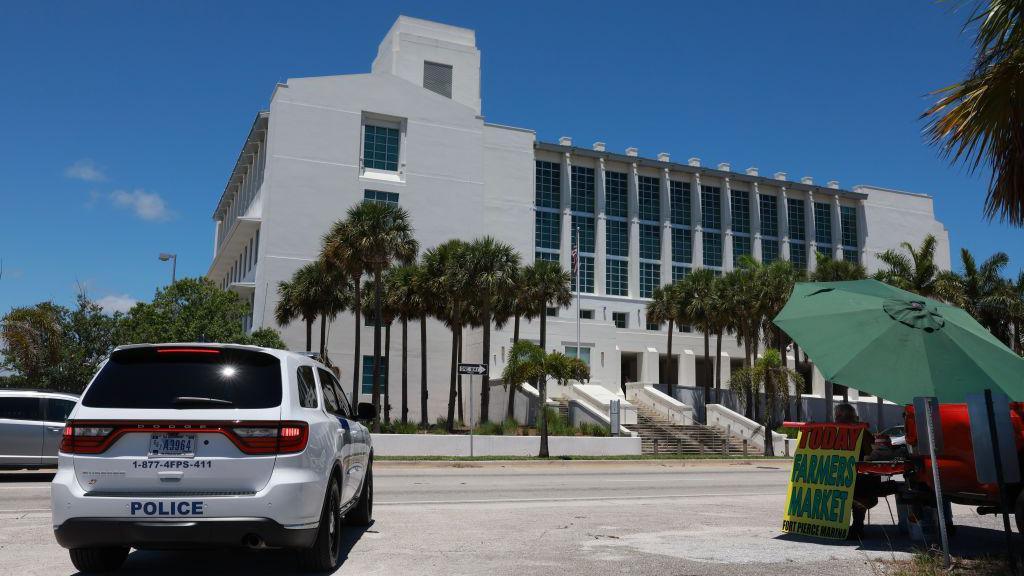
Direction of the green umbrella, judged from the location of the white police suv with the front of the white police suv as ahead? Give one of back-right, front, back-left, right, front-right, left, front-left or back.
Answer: right

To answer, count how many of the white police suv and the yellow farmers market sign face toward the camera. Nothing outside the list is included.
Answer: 1

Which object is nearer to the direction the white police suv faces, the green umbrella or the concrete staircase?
the concrete staircase

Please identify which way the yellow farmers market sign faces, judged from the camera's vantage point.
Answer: facing the viewer

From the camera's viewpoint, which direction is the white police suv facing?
away from the camera

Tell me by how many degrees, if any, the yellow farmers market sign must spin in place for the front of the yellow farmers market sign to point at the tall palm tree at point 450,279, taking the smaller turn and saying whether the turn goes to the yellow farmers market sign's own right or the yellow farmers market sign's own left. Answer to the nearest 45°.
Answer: approximately 135° to the yellow farmers market sign's own right

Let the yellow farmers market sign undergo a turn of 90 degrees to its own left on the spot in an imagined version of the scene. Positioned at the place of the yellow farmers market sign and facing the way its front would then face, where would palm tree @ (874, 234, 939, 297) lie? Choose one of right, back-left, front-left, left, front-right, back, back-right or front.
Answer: left

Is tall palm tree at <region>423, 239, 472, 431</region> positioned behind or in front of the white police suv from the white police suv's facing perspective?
in front

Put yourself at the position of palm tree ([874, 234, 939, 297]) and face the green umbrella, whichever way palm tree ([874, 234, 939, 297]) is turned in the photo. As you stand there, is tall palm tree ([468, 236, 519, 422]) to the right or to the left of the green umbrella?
right

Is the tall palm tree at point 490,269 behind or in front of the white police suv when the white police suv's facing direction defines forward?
in front

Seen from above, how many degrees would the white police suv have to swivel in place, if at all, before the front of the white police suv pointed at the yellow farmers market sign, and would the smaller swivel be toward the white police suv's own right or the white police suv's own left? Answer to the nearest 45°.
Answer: approximately 90° to the white police suv's own right

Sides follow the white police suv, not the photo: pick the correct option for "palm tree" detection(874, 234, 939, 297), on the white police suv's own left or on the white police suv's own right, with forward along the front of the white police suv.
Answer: on the white police suv's own right

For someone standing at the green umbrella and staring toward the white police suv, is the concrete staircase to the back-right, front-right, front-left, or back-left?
back-right
